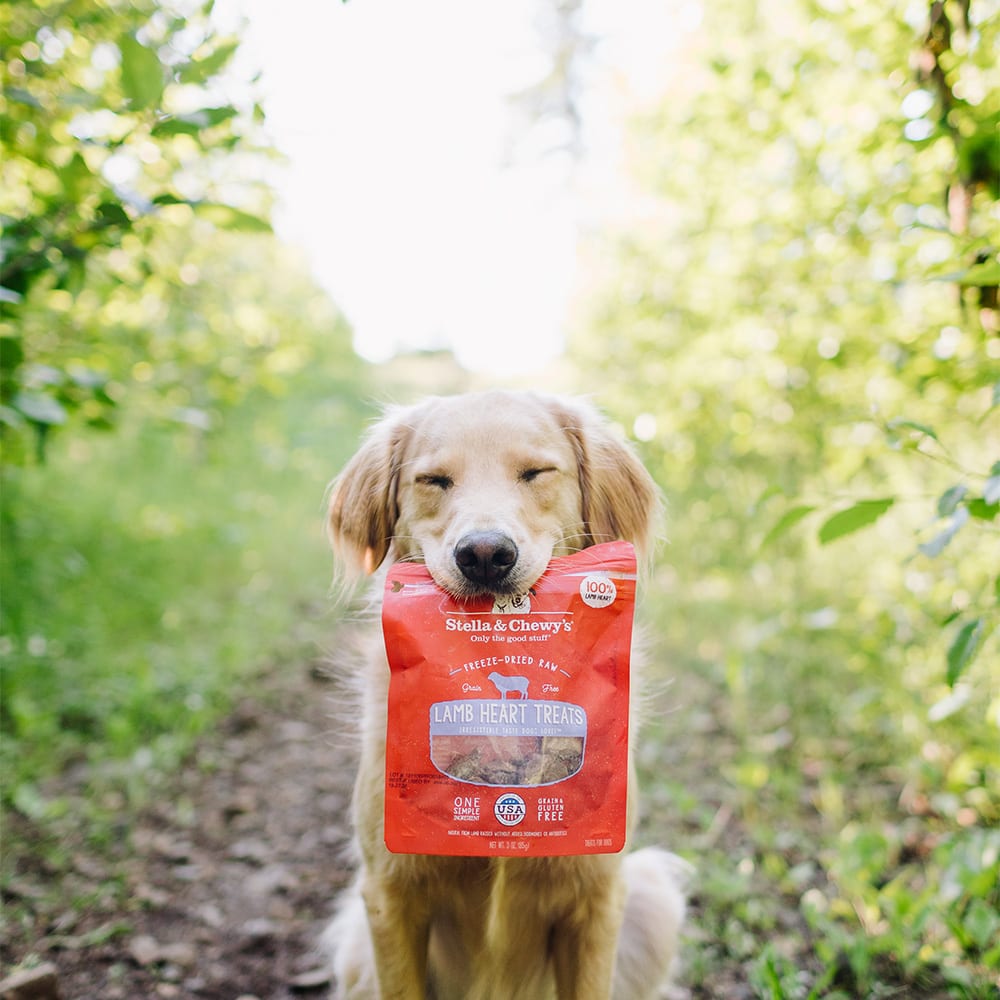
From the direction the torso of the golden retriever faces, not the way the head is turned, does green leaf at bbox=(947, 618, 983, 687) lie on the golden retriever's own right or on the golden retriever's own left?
on the golden retriever's own left

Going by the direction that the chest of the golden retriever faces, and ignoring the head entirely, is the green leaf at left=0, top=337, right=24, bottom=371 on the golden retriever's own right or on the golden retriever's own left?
on the golden retriever's own right

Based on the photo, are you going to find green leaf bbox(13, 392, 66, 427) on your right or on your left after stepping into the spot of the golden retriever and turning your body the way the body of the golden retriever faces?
on your right

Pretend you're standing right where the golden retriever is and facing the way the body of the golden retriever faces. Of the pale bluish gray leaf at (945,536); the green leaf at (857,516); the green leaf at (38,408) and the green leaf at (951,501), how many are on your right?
1

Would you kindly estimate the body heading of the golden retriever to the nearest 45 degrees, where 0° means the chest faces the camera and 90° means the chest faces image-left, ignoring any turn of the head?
approximately 0°
